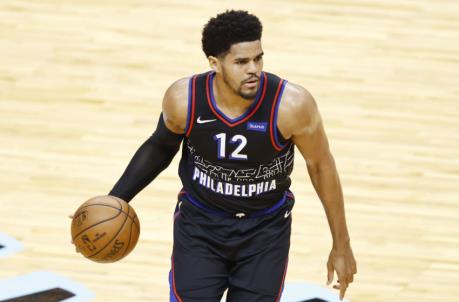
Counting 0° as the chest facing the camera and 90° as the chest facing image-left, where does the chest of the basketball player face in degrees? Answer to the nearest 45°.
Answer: approximately 0°

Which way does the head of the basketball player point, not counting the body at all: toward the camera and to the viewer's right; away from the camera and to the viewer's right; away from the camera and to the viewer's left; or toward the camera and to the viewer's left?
toward the camera and to the viewer's right
